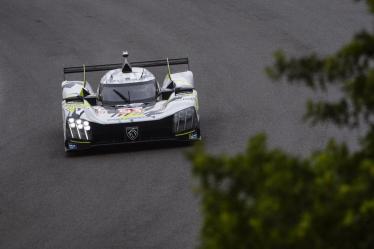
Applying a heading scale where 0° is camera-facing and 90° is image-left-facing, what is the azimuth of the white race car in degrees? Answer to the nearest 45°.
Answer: approximately 0°
